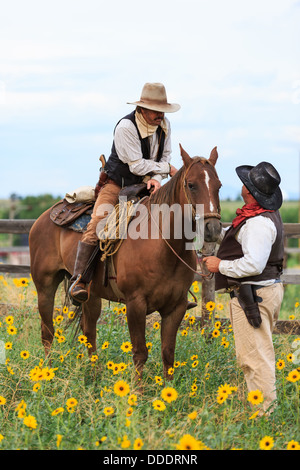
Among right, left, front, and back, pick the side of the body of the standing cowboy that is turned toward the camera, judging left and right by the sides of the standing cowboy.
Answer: left

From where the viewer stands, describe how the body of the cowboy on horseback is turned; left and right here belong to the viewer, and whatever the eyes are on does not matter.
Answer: facing the viewer and to the right of the viewer

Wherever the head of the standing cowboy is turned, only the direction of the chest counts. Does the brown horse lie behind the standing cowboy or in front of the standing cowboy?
in front

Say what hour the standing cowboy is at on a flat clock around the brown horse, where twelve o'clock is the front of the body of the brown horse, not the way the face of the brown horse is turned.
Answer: The standing cowboy is roughly at 12 o'clock from the brown horse.

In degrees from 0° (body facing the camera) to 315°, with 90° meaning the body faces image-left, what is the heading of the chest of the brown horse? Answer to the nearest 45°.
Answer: approximately 315°

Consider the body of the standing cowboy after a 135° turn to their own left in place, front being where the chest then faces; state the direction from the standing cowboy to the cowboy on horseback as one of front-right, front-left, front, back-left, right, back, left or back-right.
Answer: back
